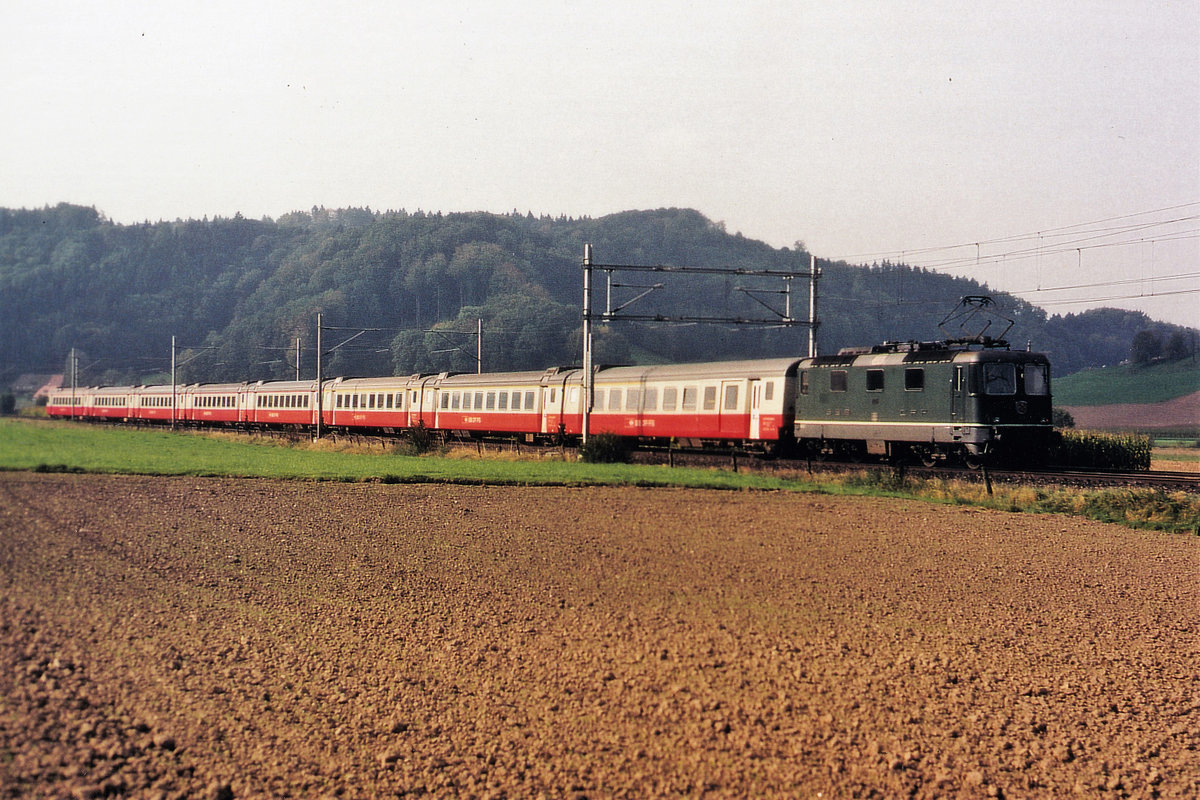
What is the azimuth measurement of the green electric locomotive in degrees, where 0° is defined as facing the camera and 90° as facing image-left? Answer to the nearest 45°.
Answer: approximately 315°
